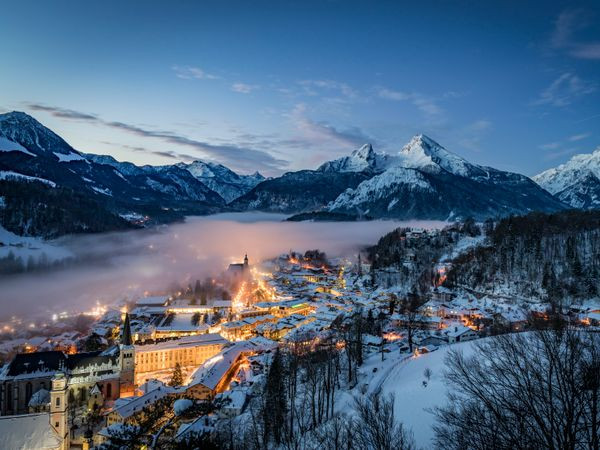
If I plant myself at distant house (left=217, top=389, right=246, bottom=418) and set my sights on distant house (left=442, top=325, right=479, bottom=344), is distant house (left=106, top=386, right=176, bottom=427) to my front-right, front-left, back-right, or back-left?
back-left

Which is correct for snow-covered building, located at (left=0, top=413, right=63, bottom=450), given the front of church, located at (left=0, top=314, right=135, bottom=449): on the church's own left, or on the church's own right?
on the church's own right

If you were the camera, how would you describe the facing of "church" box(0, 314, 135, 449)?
facing to the right of the viewer

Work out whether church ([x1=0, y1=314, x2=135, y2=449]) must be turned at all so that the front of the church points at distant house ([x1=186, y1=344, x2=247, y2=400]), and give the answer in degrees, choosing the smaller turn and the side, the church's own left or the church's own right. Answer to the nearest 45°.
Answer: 0° — it already faces it

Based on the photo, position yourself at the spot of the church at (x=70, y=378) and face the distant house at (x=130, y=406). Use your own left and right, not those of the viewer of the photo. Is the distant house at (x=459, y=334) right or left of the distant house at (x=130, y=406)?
left

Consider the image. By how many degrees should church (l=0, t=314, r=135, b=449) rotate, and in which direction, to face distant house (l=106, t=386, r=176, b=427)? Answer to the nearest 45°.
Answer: approximately 45° to its right
